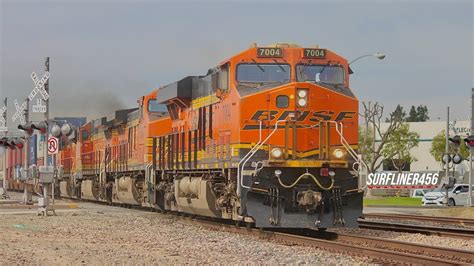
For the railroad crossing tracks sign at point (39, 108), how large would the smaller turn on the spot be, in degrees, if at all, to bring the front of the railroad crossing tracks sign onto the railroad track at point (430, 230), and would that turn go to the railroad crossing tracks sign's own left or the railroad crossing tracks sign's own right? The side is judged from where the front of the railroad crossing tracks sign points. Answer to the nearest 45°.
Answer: approximately 45° to the railroad crossing tracks sign's own left

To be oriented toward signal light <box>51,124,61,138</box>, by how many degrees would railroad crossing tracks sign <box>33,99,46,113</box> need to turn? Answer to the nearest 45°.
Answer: approximately 45° to its left

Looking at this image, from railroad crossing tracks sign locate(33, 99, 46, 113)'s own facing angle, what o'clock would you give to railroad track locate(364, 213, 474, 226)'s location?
The railroad track is roughly at 10 o'clock from the railroad crossing tracks sign.

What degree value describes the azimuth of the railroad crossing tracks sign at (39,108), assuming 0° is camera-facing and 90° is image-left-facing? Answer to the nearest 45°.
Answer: approximately 0°

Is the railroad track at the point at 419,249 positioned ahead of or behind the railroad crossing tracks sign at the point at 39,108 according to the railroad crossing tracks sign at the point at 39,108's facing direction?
ahead
